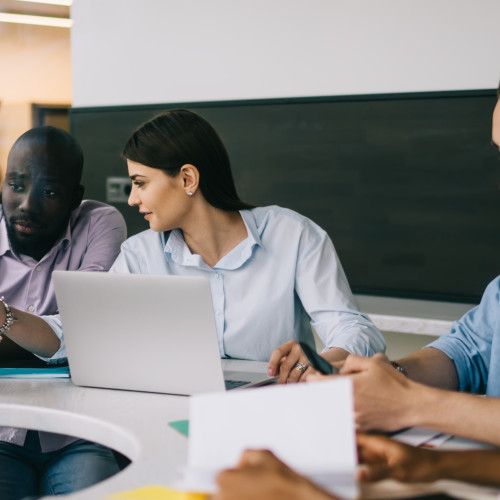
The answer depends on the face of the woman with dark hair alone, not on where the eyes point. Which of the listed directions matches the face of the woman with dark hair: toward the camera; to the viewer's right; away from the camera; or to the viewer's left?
to the viewer's left

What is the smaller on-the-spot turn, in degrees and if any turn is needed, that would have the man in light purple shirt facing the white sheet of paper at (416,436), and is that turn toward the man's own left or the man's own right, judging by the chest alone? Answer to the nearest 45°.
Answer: approximately 45° to the man's own left

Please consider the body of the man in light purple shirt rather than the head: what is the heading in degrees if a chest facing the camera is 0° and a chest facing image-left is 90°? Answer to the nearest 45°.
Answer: approximately 0°

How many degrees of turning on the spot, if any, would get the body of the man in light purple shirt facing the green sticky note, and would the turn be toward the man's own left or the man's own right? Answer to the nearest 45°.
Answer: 0° — they already face it

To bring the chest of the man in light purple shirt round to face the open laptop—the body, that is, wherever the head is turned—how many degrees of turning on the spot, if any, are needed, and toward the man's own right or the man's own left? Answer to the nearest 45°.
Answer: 0° — they already face it

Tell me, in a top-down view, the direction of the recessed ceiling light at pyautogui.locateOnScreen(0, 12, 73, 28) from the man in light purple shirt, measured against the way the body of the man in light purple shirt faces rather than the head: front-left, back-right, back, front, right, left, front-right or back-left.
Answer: back

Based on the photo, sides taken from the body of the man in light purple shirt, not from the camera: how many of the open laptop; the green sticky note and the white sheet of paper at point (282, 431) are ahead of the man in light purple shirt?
3
